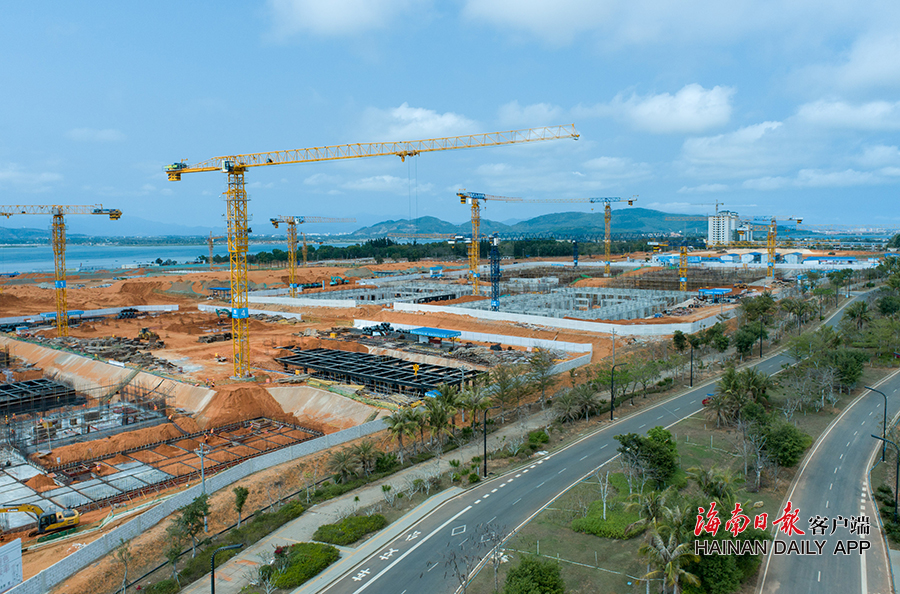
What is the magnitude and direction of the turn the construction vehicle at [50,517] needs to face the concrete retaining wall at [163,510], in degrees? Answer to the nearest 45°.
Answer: approximately 135° to its left

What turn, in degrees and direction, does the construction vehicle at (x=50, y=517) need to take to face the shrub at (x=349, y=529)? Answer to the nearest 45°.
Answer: approximately 135° to its left

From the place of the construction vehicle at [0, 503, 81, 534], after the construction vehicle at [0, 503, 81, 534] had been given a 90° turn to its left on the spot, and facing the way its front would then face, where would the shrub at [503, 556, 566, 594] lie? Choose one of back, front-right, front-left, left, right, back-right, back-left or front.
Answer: front-left

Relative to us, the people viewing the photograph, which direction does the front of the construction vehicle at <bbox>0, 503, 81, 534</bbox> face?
facing to the left of the viewer

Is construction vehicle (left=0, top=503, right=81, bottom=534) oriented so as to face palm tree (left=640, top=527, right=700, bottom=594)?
no

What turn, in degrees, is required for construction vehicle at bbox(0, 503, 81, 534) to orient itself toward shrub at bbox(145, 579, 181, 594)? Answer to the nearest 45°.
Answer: approximately 90° to its left

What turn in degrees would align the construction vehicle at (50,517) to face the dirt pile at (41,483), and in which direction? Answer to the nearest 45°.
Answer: approximately 90° to its right

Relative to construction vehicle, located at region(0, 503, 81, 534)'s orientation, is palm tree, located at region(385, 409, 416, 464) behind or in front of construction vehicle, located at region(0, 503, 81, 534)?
behind

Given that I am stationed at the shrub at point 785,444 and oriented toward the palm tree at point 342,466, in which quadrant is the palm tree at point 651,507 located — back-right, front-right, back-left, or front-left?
front-left
